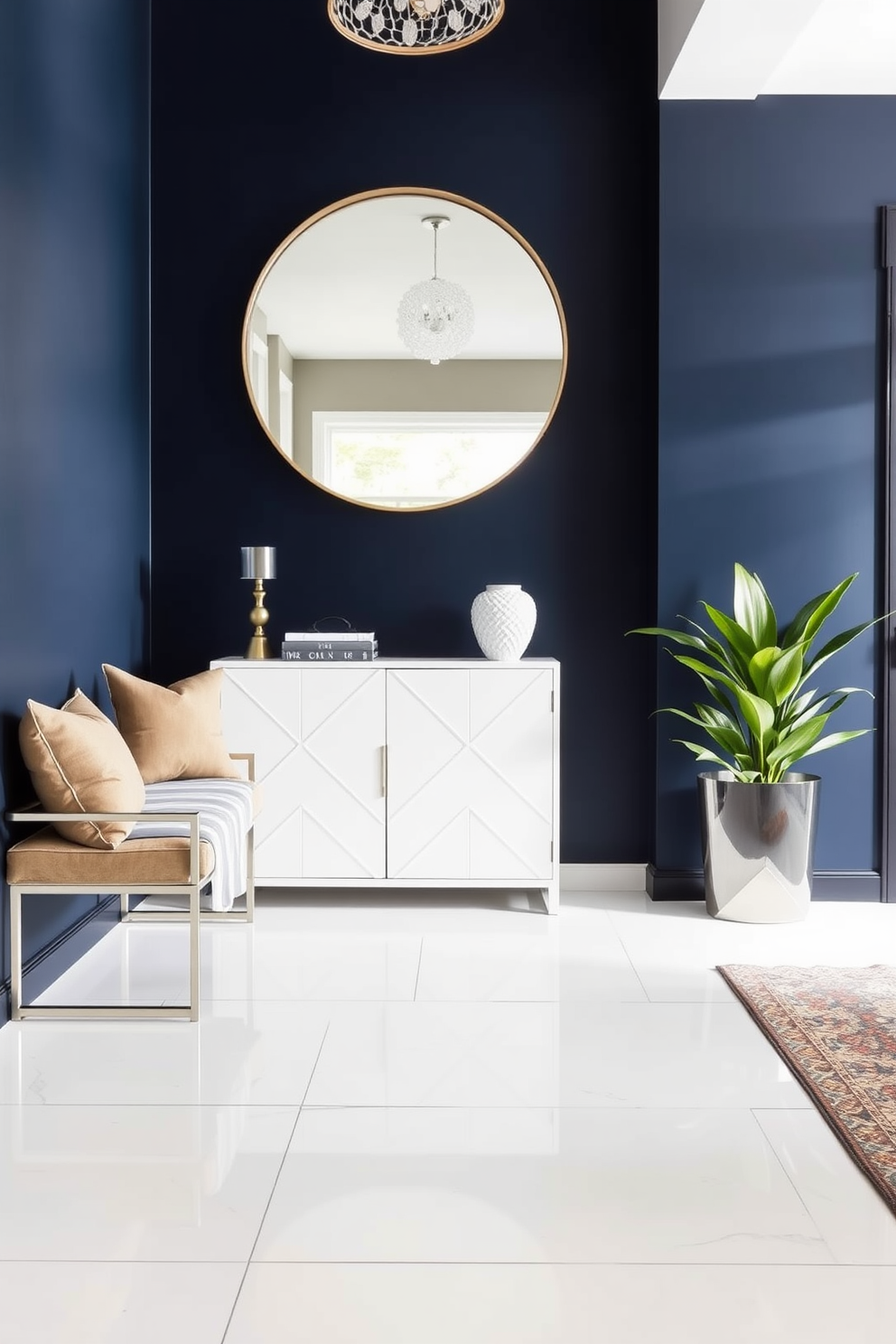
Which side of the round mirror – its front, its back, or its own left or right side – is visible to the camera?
front

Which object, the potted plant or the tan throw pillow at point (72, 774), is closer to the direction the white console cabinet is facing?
the tan throw pillow

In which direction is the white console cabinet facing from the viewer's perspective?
toward the camera

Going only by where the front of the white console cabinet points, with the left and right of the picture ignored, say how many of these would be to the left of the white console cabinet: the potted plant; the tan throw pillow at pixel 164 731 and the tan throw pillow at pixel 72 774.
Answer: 1

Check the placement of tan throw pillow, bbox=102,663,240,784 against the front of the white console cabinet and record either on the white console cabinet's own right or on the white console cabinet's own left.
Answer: on the white console cabinet's own right

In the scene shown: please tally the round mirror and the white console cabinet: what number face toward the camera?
2

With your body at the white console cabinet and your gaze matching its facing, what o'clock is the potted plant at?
The potted plant is roughly at 9 o'clock from the white console cabinet.

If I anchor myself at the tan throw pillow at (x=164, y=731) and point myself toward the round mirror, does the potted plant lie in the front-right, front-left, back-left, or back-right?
front-right

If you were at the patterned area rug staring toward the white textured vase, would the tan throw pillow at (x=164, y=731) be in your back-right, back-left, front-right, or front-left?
front-left

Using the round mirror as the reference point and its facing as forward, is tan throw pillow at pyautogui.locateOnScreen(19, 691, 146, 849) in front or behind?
in front

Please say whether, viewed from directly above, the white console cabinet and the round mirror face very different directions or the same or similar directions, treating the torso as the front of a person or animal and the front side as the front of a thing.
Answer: same or similar directions
